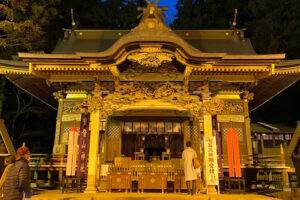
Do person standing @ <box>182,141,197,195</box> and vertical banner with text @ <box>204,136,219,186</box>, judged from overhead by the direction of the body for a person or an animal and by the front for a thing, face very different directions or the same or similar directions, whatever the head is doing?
very different directions

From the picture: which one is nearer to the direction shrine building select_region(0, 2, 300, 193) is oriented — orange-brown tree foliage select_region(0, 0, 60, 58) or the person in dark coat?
the person in dark coat

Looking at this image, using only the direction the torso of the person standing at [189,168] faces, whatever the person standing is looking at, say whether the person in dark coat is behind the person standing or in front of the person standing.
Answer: behind

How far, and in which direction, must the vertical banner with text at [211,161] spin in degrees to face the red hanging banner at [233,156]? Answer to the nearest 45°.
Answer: approximately 135° to its left

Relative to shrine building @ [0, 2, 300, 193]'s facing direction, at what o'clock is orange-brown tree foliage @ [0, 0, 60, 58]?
The orange-brown tree foliage is roughly at 4 o'clock from the shrine building.

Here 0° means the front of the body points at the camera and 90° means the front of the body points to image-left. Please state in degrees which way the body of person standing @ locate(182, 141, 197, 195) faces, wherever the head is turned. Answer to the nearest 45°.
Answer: approximately 180°

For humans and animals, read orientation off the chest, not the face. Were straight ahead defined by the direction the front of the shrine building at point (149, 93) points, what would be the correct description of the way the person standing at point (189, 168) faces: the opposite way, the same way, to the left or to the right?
the opposite way

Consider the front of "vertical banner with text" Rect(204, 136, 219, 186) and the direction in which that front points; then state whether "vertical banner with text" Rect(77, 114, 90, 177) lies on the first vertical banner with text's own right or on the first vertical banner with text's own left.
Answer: on the first vertical banner with text's own right

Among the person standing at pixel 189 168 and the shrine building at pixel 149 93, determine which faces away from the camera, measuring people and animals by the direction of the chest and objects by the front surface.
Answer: the person standing

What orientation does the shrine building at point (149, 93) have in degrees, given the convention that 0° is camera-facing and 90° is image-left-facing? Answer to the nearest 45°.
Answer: approximately 0°
